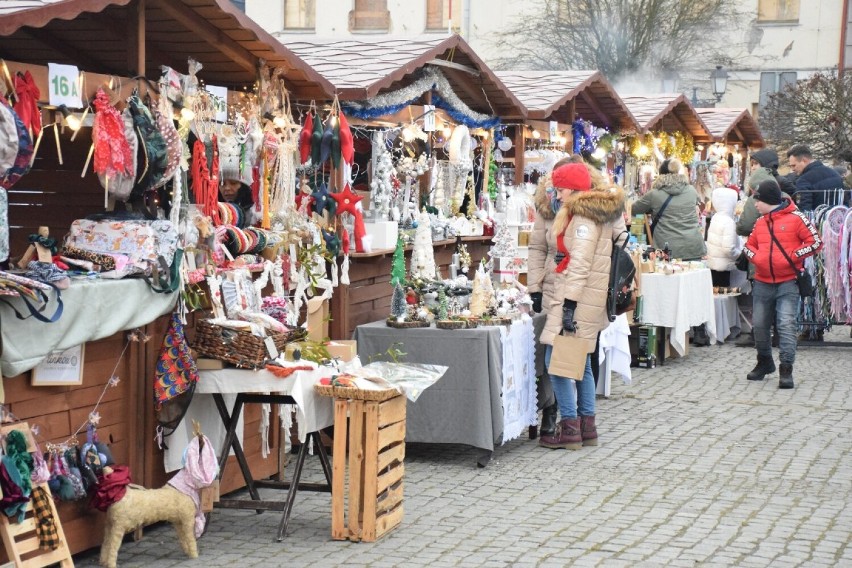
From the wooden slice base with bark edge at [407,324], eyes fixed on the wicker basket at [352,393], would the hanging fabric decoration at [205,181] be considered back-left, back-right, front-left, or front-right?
front-right

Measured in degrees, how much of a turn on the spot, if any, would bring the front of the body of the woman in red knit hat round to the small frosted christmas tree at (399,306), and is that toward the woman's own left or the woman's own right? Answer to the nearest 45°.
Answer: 0° — they already face it

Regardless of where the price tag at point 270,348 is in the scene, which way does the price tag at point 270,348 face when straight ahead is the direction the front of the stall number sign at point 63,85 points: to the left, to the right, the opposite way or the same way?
the same way

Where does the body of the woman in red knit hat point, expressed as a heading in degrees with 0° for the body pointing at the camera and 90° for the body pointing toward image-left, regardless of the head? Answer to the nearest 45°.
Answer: approximately 90°

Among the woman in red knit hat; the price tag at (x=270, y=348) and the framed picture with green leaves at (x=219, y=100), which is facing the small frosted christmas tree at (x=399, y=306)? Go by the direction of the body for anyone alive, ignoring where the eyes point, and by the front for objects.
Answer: the woman in red knit hat

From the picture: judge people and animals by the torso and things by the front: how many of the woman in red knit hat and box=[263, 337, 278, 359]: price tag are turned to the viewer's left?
1

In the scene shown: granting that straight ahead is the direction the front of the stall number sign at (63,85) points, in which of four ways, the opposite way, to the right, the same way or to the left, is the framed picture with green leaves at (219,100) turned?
the same way

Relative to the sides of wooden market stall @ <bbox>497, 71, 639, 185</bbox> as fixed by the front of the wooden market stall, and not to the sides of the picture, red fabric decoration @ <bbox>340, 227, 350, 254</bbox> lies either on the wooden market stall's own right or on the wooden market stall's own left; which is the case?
on the wooden market stall's own right

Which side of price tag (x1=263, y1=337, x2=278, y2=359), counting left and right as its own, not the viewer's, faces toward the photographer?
front

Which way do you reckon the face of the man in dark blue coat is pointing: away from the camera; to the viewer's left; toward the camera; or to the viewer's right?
to the viewer's left

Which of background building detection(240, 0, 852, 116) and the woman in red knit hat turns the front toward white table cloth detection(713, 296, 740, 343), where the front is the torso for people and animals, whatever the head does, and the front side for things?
the background building

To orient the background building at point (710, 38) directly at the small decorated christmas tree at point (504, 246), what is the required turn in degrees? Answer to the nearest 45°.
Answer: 0° — it already faces it

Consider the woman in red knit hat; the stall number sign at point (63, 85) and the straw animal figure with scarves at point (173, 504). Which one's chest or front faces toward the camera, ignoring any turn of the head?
the stall number sign

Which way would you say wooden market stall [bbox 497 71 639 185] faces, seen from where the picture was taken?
facing the viewer and to the right of the viewer

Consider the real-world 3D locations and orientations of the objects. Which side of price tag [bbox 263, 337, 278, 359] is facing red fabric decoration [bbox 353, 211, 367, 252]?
back
